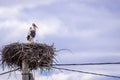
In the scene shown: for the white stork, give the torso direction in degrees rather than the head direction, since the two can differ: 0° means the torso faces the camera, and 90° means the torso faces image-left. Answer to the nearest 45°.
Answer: approximately 270°
